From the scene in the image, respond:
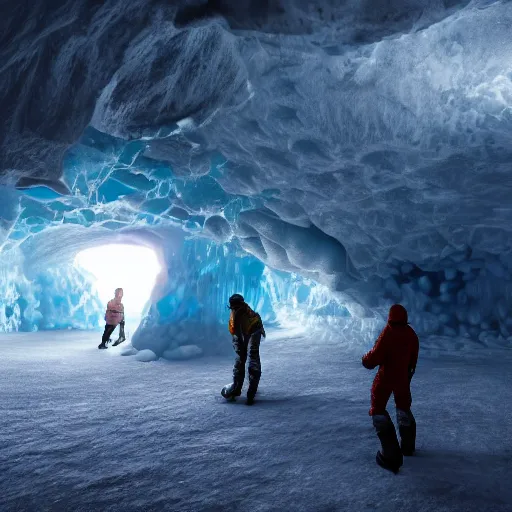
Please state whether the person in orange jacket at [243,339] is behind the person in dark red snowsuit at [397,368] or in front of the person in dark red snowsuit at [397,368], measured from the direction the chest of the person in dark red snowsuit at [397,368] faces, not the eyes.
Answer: in front

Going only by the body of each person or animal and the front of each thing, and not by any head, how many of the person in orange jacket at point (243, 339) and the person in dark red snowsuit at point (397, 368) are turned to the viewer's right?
0

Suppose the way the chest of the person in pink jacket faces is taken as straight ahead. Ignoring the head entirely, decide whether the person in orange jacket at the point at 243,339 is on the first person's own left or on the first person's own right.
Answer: on the first person's own left

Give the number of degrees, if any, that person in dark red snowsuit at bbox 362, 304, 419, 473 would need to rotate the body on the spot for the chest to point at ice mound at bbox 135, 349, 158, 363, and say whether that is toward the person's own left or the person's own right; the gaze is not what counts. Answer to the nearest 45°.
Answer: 0° — they already face it

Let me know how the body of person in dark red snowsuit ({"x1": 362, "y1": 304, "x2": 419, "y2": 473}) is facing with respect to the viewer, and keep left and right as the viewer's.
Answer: facing away from the viewer and to the left of the viewer
